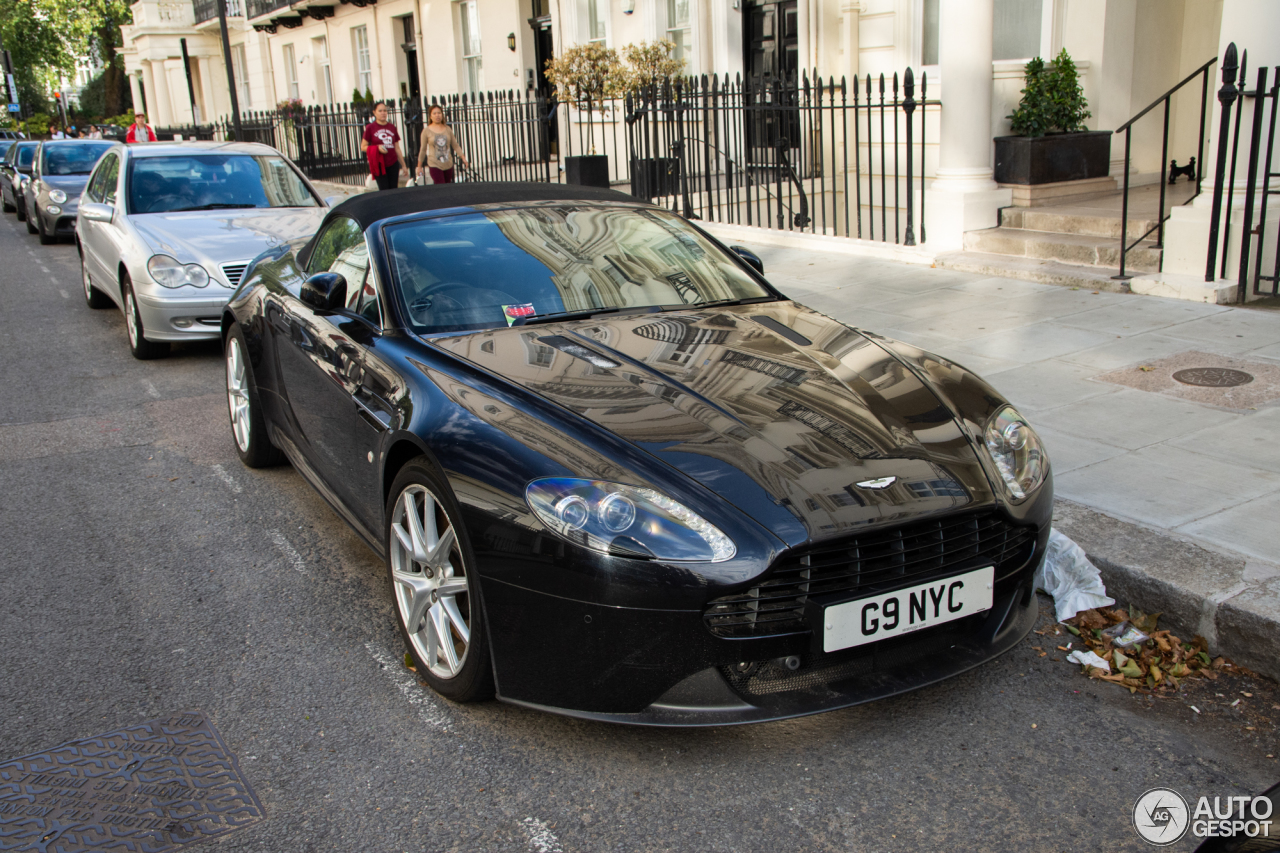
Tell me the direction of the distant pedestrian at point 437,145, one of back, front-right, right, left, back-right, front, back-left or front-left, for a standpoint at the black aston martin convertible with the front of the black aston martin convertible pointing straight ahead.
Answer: back-left

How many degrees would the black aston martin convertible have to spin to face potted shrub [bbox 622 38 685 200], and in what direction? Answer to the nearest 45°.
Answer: approximately 135° to its left

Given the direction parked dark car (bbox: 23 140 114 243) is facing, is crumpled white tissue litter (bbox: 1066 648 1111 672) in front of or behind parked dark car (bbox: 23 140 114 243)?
in front

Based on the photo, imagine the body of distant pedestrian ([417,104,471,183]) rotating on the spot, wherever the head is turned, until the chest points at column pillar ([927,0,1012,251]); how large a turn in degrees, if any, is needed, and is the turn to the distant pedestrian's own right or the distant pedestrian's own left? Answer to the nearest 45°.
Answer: approximately 45° to the distant pedestrian's own left

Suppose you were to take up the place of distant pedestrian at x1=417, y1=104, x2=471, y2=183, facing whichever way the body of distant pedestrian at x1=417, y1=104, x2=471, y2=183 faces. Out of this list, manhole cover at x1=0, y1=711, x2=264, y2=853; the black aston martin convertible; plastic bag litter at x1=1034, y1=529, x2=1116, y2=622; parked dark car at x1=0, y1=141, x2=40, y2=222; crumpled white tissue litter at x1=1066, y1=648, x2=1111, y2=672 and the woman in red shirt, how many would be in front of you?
4

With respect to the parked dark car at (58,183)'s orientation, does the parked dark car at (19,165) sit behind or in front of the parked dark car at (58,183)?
behind

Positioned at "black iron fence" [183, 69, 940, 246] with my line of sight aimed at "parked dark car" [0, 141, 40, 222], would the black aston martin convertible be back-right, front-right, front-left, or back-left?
back-left

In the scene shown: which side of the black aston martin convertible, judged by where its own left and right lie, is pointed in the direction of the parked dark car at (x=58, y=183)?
back

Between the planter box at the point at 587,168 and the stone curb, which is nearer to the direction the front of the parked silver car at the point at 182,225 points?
the stone curb

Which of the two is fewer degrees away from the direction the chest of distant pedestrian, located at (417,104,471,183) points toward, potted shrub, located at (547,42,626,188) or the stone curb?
the stone curb

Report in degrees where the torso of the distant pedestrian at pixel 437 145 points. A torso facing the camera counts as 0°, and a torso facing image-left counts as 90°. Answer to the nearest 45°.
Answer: approximately 0°

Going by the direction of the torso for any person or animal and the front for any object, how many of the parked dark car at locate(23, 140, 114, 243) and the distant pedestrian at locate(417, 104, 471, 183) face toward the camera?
2

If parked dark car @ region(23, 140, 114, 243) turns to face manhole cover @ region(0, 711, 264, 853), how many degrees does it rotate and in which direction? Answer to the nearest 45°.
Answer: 0° — it already faces it

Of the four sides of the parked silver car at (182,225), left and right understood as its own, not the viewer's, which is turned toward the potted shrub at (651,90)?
left

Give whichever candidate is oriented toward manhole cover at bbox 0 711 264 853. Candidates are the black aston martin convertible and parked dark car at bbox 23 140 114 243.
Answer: the parked dark car

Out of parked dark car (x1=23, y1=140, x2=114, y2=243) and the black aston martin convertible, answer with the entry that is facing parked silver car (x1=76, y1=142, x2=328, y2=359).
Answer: the parked dark car

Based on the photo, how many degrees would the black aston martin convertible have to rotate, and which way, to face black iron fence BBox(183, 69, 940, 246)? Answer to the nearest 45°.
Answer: approximately 135° to its left
